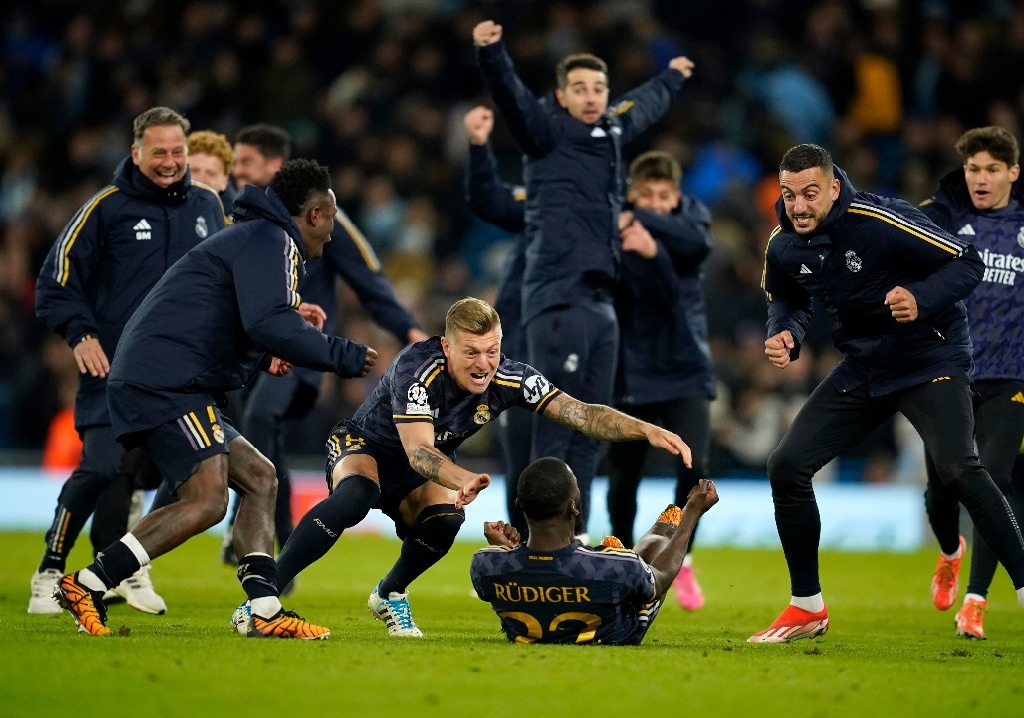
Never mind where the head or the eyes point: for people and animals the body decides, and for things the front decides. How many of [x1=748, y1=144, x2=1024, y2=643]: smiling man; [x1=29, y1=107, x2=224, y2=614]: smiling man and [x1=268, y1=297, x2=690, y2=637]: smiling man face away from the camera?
0

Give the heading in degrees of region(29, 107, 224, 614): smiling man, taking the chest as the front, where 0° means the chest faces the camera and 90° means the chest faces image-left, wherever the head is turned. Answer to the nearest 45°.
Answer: approximately 315°

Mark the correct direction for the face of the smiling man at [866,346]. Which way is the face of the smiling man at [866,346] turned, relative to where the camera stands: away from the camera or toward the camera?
toward the camera

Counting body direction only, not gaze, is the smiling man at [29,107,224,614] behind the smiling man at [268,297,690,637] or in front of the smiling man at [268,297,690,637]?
behind

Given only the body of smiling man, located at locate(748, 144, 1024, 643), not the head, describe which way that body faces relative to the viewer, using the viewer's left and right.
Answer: facing the viewer and to the left of the viewer

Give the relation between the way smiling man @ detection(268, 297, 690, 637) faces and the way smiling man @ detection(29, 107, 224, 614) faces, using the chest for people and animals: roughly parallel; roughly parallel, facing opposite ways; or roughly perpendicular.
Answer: roughly parallel

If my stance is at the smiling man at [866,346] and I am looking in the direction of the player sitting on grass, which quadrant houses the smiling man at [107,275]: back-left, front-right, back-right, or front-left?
front-right

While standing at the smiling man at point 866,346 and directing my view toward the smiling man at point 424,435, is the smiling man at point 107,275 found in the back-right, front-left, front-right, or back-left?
front-right

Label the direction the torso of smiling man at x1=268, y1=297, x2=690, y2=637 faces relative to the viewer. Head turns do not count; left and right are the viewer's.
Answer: facing the viewer and to the right of the viewer

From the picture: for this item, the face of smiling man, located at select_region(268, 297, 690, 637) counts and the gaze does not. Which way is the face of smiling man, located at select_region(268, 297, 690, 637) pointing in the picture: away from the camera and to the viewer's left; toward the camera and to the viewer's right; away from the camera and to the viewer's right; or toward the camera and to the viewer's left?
toward the camera and to the viewer's right

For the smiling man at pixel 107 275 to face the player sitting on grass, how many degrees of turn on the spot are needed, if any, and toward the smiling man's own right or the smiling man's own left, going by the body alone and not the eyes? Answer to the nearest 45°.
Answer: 0° — they already face them

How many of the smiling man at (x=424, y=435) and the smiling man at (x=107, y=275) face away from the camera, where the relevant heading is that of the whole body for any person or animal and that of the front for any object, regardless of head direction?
0

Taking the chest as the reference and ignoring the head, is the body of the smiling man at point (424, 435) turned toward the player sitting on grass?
yes
